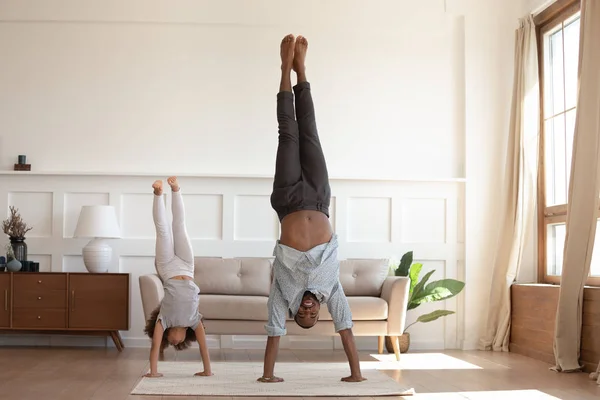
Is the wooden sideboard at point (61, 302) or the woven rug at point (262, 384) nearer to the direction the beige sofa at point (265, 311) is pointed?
the woven rug

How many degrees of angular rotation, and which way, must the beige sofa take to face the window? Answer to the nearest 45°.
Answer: approximately 90° to its left

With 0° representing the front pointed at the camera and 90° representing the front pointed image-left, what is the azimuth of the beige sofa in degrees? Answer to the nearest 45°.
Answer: approximately 0°

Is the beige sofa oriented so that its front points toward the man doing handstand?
yes

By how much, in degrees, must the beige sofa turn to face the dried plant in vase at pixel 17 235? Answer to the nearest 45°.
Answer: approximately 90° to its right

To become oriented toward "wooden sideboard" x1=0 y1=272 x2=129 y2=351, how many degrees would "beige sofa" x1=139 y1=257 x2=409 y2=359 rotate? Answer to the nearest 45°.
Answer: approximately 90° to its right

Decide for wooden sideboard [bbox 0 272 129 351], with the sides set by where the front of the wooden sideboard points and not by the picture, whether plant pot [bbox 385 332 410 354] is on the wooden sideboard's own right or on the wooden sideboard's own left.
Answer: on the wooden sideboard's own left

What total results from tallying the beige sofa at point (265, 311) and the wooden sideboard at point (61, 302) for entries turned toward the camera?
2

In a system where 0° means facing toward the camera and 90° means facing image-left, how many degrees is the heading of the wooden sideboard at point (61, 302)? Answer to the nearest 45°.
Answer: approximately 0°

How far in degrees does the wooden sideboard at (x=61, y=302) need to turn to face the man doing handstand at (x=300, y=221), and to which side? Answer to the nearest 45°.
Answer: approximately 45° to its left

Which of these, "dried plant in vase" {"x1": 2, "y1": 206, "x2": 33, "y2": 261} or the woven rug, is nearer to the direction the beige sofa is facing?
the woven rug
